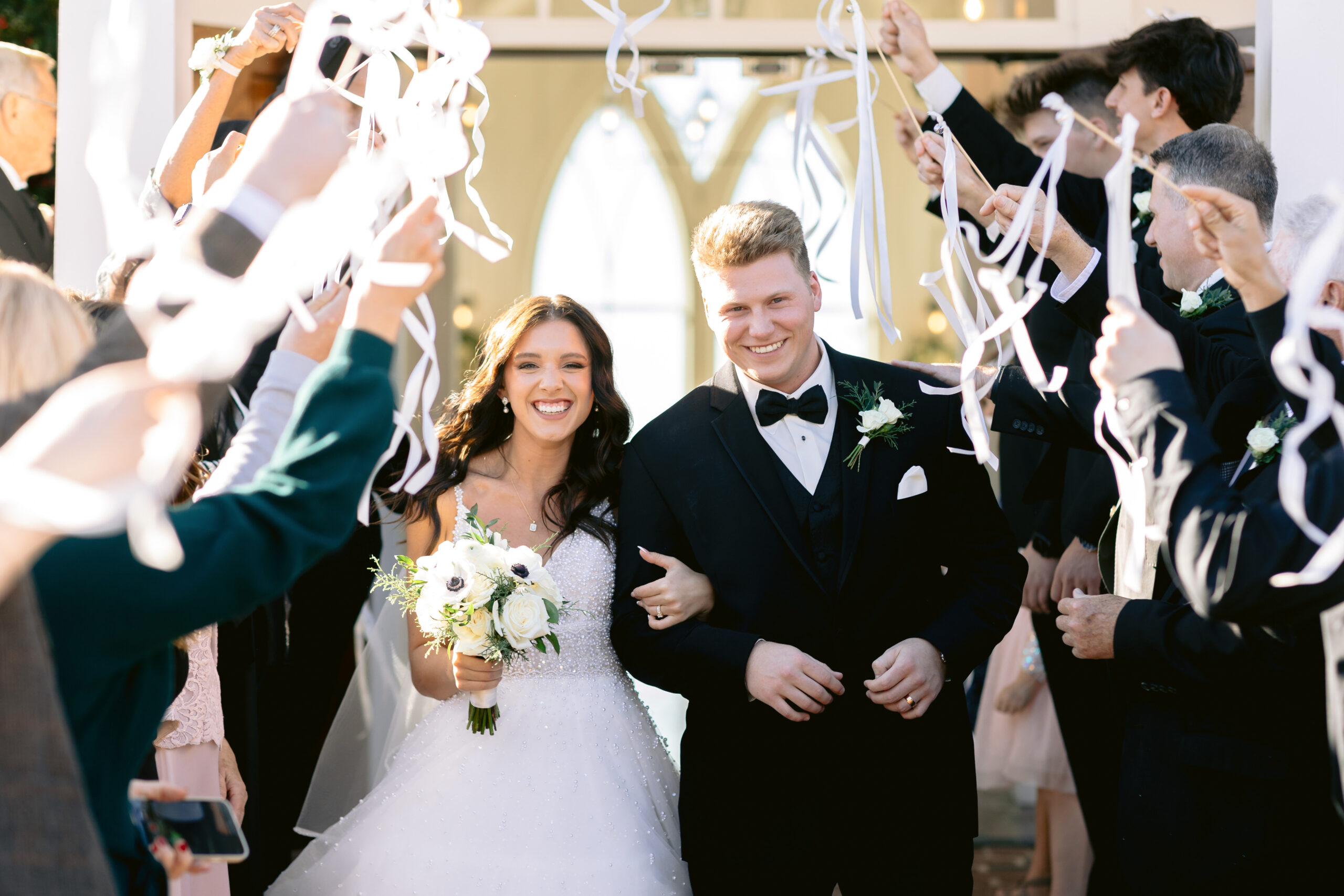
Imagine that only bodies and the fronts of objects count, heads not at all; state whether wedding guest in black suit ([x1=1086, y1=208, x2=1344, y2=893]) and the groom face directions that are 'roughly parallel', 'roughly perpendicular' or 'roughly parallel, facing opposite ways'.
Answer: roughly perpendicular

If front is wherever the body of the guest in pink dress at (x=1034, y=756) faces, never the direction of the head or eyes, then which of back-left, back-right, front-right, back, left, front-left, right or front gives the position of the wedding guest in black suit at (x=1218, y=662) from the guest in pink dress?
left

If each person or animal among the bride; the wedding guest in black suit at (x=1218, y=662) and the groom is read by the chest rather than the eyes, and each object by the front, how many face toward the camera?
2

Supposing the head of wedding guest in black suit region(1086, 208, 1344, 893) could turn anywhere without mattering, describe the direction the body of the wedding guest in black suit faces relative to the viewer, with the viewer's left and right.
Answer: facing to the left of the viewer

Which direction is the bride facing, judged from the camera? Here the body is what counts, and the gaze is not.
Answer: toward the camera

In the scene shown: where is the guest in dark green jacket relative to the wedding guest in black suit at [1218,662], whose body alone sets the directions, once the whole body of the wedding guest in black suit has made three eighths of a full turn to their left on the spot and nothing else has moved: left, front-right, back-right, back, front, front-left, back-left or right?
right

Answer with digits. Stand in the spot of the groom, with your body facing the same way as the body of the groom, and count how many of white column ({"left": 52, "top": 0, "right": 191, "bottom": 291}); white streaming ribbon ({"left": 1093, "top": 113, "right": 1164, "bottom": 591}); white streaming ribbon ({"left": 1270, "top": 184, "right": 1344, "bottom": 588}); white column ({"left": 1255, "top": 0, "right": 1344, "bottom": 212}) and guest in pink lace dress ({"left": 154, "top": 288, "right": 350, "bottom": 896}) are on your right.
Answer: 2

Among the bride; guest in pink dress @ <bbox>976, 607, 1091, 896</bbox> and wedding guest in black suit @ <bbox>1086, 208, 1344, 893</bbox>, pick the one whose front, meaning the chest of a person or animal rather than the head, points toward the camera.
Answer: the bride

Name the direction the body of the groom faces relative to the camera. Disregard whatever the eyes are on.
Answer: toward the camera

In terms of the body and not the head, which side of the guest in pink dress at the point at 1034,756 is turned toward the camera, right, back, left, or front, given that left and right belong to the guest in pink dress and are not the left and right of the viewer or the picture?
left

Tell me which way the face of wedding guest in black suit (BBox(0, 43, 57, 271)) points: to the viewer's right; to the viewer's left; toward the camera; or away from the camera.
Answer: to the viewer's right

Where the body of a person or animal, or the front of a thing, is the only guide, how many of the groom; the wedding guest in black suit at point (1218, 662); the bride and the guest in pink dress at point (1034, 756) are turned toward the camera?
2

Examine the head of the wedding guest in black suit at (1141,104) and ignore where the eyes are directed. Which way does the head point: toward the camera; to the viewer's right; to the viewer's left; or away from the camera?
to the viewer's left
